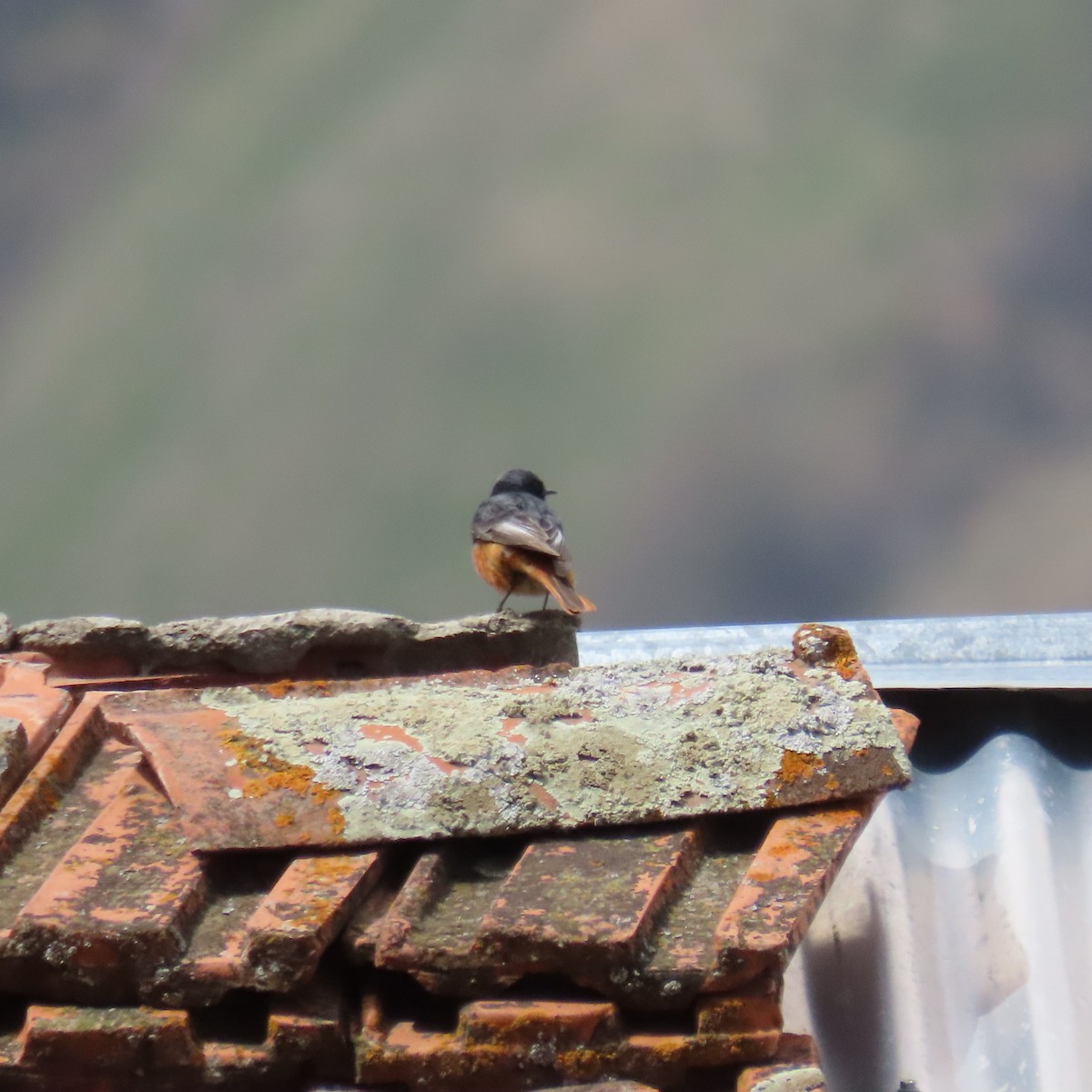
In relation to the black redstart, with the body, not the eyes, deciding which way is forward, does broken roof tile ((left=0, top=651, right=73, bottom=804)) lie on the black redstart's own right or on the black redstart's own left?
on the black redstart's own left

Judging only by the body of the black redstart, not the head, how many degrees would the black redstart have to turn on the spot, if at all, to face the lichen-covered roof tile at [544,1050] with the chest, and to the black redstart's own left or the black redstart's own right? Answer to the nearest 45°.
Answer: approximately 135° to the black redstart's own left

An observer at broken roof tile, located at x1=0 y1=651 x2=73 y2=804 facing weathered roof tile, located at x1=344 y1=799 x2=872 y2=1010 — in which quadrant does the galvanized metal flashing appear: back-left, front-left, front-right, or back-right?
front-left

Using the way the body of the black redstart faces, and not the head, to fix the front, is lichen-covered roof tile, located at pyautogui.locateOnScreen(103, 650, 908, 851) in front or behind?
behind

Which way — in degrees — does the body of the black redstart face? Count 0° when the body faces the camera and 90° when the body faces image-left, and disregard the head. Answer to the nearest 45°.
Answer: approximately 135°

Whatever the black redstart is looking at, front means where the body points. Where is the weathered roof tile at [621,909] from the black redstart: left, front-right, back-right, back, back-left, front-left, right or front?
back-left
